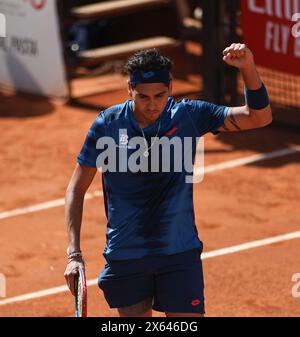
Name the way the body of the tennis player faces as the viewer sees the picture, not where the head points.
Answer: toward the camera

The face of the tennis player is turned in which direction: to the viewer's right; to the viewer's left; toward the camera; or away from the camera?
toward the camera

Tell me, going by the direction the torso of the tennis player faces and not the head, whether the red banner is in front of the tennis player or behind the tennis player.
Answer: behind

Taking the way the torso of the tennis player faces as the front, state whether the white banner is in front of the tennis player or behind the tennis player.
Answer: behind

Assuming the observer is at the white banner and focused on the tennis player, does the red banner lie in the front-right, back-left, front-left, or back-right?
front-left

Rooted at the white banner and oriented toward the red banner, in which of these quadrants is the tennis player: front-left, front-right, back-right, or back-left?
front-right
